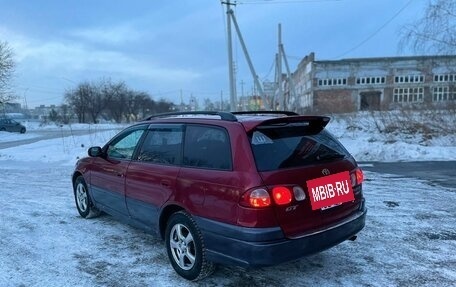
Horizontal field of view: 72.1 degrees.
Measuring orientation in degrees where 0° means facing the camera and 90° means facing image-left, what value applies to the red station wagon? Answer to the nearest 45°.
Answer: approximately 135°

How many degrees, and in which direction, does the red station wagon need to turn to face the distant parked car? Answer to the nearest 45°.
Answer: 0° — it already faces it
